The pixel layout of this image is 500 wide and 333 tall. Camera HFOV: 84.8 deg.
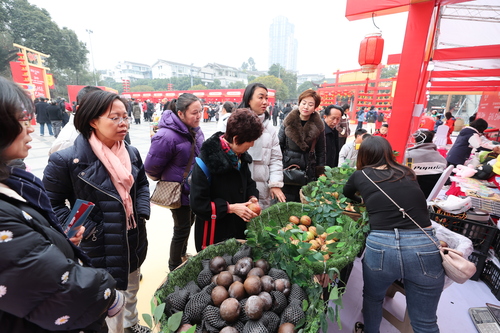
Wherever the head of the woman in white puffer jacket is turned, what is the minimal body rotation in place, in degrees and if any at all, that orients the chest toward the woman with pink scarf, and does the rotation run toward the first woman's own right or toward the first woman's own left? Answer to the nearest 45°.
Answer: approximately 90° to the first woman's own right

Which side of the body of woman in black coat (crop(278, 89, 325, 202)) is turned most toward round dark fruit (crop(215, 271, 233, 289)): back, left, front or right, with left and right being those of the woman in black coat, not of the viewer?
front

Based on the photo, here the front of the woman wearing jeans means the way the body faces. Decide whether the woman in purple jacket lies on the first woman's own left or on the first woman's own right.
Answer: on the first woman's own left

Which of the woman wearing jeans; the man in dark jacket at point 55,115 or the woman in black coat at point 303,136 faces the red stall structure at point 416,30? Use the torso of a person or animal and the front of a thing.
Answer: the woman wearing jeans

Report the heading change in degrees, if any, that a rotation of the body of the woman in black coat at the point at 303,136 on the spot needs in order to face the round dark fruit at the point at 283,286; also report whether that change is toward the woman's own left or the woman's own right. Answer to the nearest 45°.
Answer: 0° — they already face it

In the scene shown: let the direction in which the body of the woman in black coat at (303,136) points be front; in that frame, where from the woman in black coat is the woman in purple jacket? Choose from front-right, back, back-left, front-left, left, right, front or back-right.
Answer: front-right

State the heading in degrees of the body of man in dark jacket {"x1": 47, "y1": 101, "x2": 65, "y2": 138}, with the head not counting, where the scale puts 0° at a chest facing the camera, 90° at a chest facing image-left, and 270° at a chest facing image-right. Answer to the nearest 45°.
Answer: approximately 180°

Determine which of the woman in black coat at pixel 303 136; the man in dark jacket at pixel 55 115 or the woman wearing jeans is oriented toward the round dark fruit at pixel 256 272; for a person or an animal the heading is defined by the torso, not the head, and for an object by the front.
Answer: the woman in black coat

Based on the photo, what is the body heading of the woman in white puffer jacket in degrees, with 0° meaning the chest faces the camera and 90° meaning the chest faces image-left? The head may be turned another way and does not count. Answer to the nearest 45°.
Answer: approximately 315°

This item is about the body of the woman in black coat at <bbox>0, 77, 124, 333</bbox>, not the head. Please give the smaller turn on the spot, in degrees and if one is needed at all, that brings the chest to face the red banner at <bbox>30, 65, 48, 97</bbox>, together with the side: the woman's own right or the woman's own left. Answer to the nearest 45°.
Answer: approximately 90° to the woman's own left

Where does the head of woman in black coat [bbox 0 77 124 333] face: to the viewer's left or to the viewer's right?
to the viewer's right

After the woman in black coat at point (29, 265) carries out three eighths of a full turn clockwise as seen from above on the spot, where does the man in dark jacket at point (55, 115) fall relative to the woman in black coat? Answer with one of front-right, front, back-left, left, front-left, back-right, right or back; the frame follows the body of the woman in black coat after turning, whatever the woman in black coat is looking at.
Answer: back-right

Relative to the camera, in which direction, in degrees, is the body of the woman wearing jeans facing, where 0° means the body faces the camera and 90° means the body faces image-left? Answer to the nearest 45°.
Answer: approximately 180°

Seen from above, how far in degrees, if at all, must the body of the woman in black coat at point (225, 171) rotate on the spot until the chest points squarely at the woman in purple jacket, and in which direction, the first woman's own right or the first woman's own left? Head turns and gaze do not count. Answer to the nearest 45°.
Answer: approximately 180°

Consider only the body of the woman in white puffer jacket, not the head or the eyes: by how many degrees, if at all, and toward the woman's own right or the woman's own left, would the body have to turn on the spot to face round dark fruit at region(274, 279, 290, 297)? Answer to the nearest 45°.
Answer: approximately 45° to the woman's own right

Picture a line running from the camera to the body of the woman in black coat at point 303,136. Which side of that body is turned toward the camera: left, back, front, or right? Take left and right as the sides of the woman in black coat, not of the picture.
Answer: front

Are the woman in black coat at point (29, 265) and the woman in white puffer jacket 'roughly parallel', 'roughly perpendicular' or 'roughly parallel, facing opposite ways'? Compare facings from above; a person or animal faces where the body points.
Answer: roughly perpendicular
